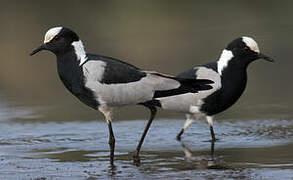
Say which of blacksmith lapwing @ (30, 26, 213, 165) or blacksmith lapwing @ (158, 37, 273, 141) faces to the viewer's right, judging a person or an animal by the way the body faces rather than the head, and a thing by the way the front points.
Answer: blacksmith lapwing @ (158, 37, 273, 141)

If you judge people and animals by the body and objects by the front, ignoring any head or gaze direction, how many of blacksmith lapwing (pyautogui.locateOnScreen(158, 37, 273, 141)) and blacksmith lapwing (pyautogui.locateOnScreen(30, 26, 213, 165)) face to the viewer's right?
1

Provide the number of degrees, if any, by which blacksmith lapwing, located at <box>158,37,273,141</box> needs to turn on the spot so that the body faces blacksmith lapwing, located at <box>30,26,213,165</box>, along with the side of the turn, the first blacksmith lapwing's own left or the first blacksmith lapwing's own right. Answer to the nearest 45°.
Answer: approximately 135° to the first blacksmith lapwing's own right

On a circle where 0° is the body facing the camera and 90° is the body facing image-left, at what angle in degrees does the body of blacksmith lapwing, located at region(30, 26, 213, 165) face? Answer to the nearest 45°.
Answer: approximately 90°

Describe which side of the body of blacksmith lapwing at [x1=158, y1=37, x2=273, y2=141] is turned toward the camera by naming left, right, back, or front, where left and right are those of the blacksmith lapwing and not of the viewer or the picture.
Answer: right

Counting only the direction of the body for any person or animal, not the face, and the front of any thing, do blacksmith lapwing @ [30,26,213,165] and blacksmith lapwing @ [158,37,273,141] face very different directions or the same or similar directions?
very different directions
